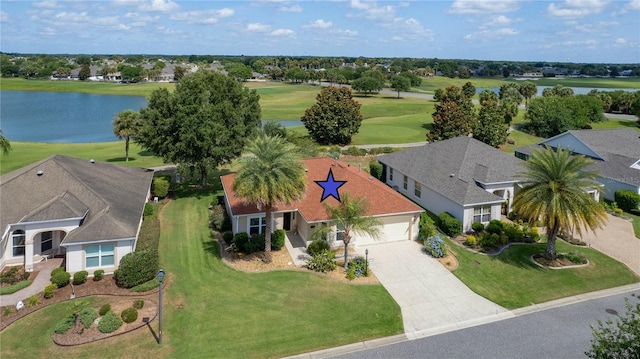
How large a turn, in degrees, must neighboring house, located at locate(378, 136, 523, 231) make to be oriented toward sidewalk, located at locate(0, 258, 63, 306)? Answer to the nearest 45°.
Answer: approximately 90° to its right

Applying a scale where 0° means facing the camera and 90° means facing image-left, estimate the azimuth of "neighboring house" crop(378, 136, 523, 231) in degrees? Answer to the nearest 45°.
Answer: approximately 315°

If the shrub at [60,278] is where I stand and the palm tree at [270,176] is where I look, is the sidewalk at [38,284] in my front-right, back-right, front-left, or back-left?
back-left

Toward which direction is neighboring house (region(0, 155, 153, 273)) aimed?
toward the camera

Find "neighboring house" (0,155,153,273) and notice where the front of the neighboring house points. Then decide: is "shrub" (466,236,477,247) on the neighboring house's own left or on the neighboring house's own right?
on the neighboring house's own left

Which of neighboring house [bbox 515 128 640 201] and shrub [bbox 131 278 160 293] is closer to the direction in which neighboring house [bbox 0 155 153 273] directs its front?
the shrub

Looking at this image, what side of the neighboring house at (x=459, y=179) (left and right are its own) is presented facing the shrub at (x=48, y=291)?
right

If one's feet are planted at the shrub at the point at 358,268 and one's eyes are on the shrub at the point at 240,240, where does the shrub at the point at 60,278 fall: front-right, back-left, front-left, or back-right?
front-left

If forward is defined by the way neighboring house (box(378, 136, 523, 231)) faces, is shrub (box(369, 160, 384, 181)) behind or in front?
behind

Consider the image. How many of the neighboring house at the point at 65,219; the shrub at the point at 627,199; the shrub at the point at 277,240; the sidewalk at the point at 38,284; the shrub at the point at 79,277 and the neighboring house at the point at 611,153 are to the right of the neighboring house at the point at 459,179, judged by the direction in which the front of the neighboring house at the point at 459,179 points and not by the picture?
4

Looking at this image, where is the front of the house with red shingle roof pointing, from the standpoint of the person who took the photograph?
facing the viewer
